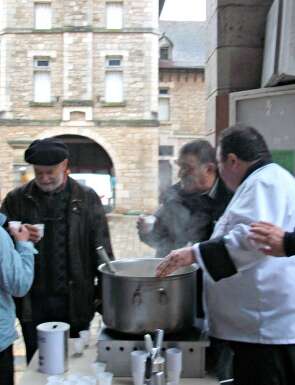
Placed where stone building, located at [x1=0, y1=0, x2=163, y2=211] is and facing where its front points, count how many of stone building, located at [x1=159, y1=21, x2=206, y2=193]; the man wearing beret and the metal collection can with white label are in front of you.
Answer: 2

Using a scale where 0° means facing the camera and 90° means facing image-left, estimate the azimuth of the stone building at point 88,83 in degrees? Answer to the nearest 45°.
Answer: approximately 0°

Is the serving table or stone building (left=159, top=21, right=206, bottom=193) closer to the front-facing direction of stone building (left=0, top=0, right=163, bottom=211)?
the serving table

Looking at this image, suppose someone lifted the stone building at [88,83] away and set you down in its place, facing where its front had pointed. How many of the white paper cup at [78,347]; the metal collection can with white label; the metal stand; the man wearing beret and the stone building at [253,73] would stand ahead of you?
5

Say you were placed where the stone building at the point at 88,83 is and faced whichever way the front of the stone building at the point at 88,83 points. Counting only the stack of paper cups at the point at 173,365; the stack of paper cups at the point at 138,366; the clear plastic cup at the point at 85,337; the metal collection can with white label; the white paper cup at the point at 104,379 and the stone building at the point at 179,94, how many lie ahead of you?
5

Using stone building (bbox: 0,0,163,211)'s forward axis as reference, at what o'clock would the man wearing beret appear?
The man wearing beret is roughly at 12 o'clock from the stone building.

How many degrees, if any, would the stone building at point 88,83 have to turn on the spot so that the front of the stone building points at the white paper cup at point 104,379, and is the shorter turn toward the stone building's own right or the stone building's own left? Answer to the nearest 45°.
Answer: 0° — it already faces it

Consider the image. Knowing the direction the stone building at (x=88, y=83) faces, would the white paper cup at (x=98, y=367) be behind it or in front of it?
in front

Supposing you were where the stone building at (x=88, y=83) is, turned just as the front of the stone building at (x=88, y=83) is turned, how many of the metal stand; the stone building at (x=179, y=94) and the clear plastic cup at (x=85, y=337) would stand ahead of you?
2

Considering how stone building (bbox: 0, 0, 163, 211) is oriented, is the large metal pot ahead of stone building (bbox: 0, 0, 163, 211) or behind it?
ahead

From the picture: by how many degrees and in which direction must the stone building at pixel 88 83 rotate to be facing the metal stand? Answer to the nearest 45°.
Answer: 0° — it already faces it

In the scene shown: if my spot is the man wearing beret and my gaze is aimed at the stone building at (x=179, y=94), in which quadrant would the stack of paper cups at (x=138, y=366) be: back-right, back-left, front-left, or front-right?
back-right

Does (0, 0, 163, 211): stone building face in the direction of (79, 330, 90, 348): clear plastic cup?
yes

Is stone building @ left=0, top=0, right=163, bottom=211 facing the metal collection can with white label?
yes
